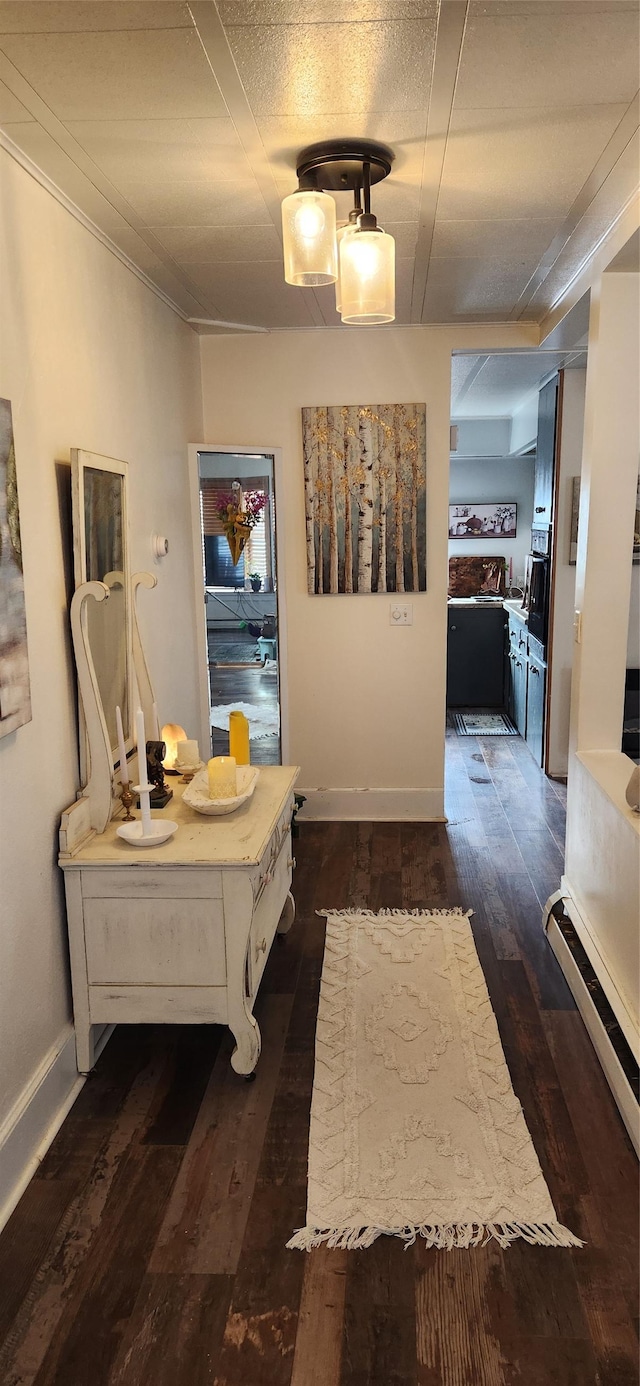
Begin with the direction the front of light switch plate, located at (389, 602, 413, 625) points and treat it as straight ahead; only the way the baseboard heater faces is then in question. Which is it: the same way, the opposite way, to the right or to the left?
to the right

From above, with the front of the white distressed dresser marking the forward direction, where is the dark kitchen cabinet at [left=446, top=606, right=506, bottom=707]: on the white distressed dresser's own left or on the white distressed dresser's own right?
on the white distressed dresser's own left

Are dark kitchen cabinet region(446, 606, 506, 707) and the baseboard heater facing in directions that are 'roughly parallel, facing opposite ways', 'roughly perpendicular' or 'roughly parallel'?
roughly perpendicular

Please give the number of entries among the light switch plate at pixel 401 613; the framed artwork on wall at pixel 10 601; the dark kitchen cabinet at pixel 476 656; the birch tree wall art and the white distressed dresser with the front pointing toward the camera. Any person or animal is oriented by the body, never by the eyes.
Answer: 3

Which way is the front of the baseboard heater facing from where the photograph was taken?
facing to the left of the viewer

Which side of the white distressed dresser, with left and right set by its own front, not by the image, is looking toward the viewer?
right

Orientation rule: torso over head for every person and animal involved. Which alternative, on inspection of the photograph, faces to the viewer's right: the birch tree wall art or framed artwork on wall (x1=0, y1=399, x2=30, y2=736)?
the framed artwork on wall

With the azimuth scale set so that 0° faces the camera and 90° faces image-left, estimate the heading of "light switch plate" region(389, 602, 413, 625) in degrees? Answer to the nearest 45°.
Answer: approximately 0°

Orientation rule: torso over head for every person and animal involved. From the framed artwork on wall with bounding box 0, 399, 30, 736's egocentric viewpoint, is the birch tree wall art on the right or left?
on its left

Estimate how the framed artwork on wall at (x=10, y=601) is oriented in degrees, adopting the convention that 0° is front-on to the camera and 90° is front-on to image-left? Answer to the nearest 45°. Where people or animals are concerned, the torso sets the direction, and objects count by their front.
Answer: approximately 270°
